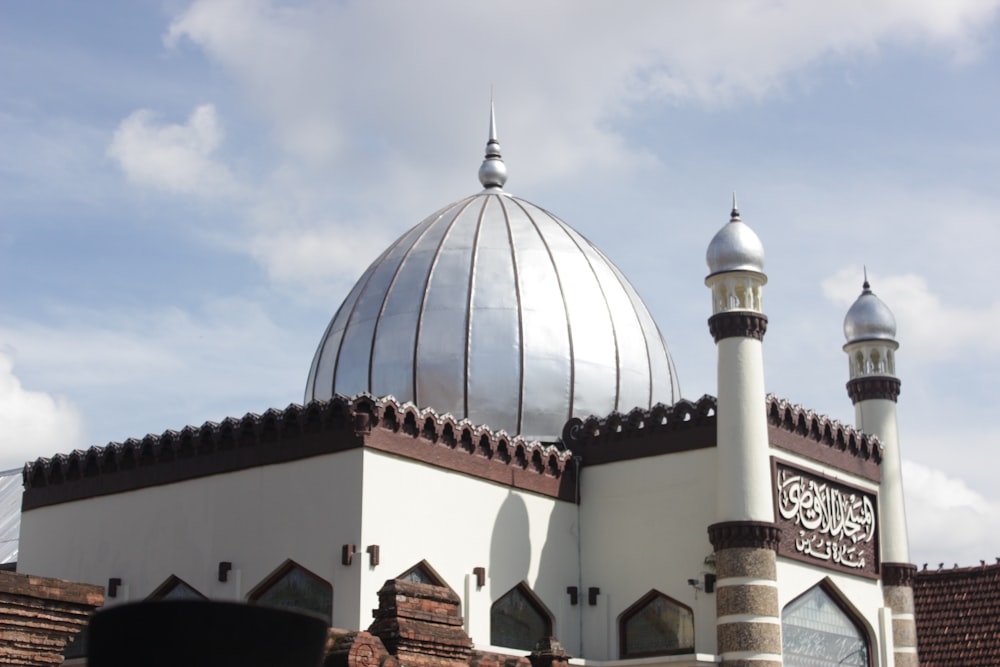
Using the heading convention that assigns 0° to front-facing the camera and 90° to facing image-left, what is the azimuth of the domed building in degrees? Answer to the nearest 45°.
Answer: approximately 315°
